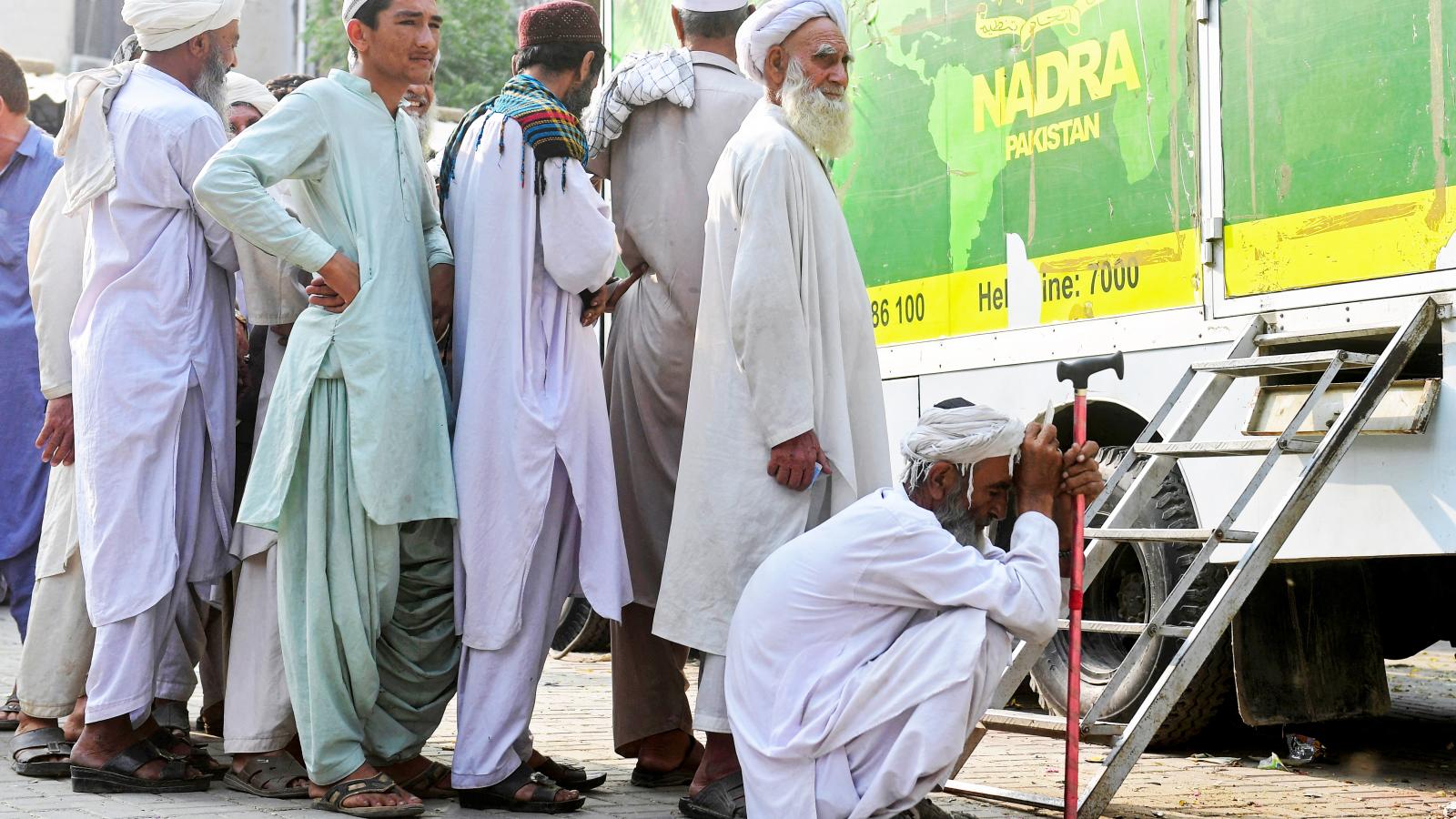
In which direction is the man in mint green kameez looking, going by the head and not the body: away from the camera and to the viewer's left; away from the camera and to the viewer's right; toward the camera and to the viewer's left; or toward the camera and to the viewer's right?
toward the camera and to the viewer's right

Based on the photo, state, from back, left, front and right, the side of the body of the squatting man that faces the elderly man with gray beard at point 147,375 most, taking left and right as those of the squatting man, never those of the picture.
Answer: back

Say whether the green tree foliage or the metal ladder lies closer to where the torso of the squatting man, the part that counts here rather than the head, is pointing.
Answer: the metal ladder

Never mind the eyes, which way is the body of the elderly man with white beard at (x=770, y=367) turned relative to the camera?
to the viewer's right

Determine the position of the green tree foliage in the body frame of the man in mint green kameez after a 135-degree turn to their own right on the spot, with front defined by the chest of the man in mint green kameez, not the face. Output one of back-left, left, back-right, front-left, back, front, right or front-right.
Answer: right

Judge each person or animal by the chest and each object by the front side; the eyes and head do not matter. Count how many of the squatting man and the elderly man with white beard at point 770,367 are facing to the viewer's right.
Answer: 2

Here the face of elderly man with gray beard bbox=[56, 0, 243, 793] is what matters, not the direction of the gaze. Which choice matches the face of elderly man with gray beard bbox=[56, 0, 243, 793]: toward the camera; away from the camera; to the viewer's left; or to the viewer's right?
to the viewer's right

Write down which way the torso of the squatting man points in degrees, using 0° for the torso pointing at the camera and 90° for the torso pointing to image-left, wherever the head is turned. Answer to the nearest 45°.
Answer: approximately 270°
